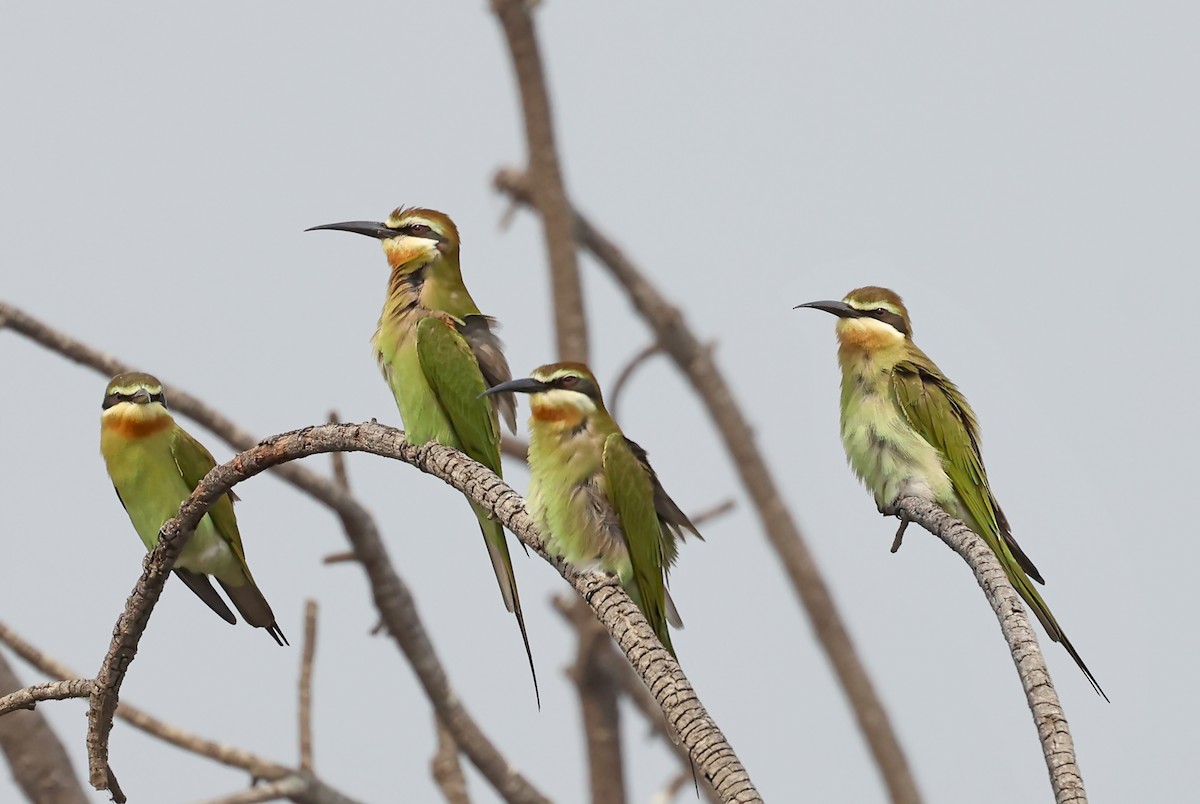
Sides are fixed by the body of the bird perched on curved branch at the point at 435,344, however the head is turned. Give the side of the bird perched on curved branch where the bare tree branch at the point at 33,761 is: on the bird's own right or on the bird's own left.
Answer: on the bird's own right

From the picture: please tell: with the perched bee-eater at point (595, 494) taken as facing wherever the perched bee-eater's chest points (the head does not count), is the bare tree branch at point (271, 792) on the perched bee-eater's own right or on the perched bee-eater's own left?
on the perched bee-eater's own right

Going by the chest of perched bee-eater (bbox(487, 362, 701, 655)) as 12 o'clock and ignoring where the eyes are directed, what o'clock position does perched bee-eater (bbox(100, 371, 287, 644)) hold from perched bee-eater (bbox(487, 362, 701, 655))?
perched bee-eater (bbox(100, 371, 287, 644)) is roughly at 2 o'clock from perched bee-eater (bbox(487, 362, 701, 655)).

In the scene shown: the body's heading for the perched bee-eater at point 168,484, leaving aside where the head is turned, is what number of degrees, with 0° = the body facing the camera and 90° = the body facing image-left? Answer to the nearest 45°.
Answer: approximately 45°

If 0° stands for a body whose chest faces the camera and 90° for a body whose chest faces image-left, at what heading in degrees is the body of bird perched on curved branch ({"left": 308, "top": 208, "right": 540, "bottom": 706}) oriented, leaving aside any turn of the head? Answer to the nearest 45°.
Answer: approximately 90°

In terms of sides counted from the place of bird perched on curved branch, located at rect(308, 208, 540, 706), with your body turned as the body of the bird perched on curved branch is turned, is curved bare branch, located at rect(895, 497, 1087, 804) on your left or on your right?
on your left

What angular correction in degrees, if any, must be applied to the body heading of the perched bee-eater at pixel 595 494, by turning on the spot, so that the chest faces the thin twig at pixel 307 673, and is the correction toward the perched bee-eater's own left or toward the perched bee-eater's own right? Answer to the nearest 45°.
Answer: approximately 90° to the perched bee-eater's own right

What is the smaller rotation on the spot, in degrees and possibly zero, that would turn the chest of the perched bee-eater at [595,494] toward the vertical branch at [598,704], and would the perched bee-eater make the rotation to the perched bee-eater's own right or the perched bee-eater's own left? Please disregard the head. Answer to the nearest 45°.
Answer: approximately 135° to the perched bee-eater's own right

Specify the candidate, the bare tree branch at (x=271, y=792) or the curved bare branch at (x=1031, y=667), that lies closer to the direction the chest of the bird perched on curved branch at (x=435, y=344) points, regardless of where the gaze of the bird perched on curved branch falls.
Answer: the bare tree branch
